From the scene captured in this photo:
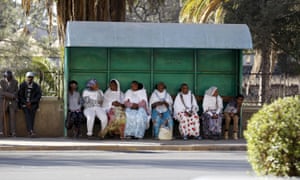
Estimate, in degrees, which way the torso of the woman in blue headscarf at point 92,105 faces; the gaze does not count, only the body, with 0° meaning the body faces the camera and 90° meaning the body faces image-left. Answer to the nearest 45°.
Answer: approximately 0°

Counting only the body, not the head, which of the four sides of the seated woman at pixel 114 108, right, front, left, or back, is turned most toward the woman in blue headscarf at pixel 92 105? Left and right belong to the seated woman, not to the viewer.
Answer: right

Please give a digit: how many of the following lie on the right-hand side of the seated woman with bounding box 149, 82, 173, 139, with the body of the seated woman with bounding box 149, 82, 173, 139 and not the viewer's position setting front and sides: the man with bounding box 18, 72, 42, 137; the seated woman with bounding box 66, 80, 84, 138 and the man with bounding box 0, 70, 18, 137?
3

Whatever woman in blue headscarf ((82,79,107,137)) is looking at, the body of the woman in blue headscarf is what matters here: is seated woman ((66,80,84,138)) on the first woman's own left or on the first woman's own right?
on the first woman's own right

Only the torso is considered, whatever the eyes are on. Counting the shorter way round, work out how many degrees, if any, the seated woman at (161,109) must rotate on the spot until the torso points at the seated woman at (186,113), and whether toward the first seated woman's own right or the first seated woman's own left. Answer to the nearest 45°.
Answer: approximately 90° to the first seated woman's own left

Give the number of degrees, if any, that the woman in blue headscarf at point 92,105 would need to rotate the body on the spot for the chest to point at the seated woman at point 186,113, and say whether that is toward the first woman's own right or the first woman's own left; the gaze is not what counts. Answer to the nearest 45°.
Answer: approximately 90° to the first woman's own left

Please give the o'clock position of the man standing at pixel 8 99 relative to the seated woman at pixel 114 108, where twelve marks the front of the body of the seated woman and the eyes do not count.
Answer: The man standing is roughly at 3 o'clock from the seated woman.
